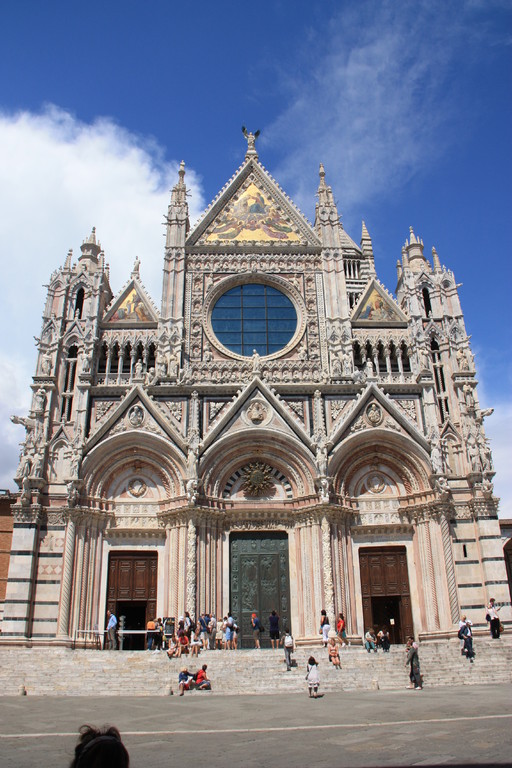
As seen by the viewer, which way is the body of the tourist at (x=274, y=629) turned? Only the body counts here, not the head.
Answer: away from the camera

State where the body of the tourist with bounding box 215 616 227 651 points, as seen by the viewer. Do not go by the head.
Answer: away from the camera

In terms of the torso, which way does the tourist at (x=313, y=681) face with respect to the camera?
away from the camera

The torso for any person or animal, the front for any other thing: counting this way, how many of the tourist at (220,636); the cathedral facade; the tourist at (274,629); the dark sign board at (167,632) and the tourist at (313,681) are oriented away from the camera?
3

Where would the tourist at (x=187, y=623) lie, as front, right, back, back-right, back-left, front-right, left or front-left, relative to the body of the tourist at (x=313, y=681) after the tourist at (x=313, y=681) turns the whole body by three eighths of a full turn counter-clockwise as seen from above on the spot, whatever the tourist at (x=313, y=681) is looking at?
right

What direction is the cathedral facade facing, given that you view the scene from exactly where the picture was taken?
facing the viewer

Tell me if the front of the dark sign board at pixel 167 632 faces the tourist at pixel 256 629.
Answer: no

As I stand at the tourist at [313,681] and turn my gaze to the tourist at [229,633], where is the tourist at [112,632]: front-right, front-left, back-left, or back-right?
front-left

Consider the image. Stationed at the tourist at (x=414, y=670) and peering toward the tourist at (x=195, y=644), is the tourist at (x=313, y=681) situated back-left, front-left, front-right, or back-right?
front-left

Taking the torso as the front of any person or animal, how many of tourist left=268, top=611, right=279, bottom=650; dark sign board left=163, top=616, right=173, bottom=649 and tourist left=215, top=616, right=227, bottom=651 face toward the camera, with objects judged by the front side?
1

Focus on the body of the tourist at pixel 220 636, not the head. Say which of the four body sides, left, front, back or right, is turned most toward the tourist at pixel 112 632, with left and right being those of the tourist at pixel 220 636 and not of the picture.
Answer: left
